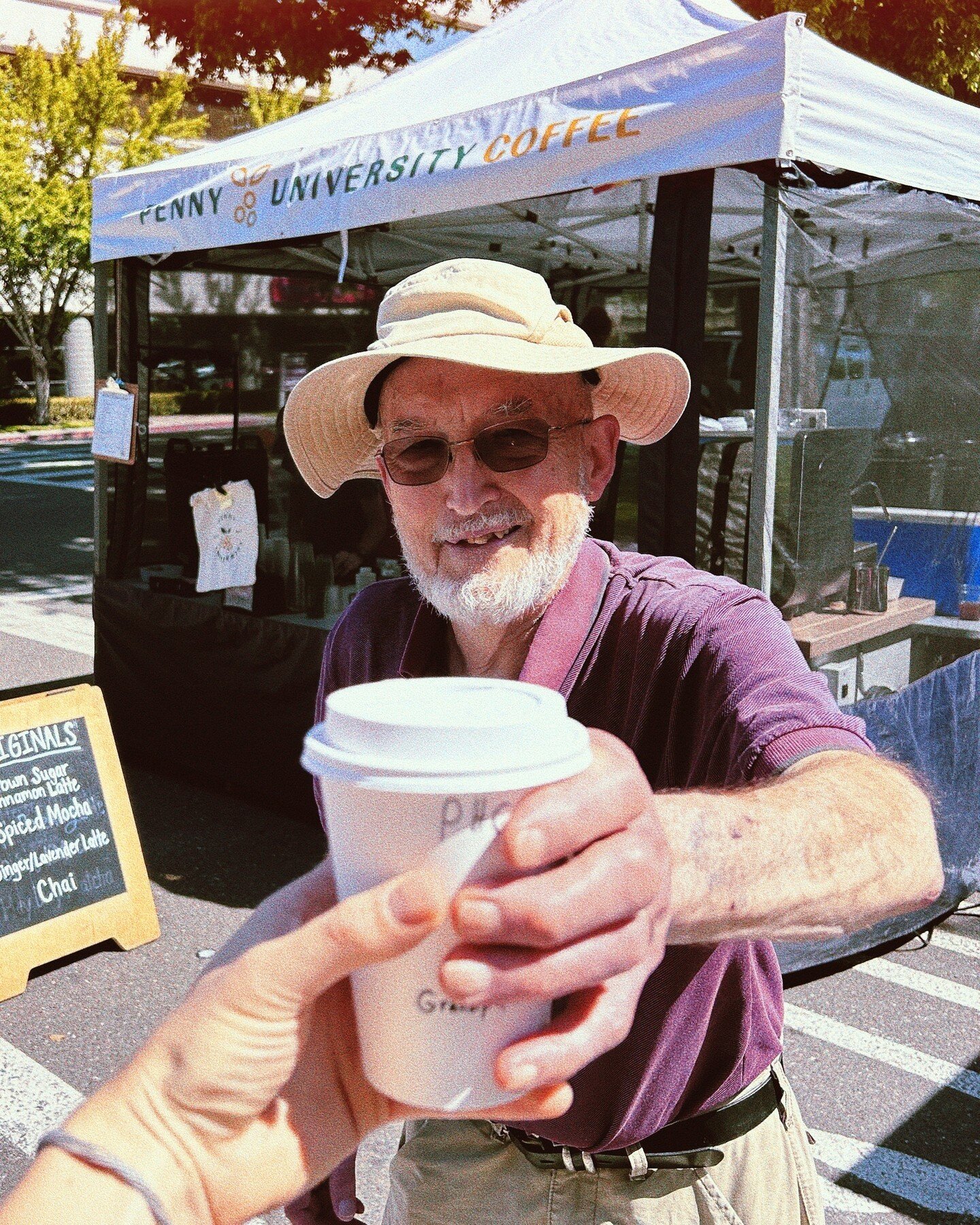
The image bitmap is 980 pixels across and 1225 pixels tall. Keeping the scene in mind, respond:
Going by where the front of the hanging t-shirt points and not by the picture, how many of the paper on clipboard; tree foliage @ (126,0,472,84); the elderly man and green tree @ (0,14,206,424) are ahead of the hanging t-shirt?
1

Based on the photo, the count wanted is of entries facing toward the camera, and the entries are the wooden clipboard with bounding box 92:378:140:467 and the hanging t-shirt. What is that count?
2

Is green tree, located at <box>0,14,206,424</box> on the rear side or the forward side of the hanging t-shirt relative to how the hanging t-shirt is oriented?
on the rear side

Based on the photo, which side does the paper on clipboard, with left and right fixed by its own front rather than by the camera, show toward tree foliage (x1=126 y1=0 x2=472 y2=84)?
back

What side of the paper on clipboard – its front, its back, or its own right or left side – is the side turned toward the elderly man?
front

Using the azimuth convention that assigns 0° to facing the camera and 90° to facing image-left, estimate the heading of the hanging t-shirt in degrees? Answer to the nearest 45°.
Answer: approximately 0°

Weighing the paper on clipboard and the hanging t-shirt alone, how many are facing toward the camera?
2

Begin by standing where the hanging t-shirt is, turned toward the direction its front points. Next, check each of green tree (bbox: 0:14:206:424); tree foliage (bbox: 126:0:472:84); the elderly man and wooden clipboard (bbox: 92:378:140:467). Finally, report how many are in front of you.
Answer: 1

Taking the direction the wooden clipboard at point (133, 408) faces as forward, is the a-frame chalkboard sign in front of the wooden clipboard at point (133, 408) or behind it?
in front

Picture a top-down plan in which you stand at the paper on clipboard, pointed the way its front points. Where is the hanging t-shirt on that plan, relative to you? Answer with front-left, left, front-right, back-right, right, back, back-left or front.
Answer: front-left

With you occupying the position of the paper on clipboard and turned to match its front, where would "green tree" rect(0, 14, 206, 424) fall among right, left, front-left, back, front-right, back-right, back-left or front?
back
